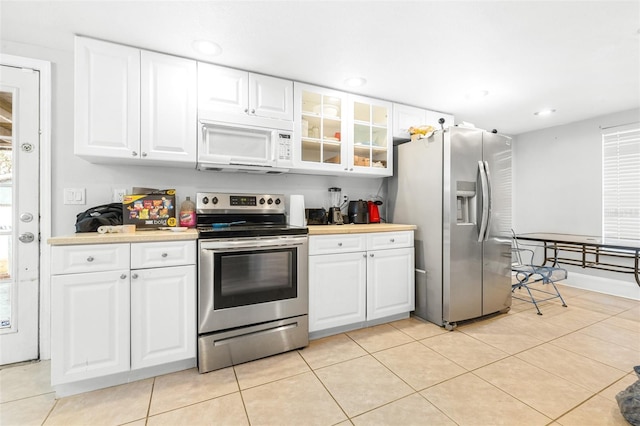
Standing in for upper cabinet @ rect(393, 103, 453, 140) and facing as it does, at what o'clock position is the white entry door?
The white entry door is roughly at 3 o'clock from the upper cabinet.

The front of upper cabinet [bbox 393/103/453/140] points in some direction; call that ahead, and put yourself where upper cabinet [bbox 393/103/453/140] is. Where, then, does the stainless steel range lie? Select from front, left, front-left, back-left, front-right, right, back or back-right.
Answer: right

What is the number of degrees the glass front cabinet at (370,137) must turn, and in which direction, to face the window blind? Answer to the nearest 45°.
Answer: approximately 45° to its left

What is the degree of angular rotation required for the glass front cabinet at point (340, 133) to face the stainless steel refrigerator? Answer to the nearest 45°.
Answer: approximately 45° to its left

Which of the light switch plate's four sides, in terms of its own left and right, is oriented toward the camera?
front

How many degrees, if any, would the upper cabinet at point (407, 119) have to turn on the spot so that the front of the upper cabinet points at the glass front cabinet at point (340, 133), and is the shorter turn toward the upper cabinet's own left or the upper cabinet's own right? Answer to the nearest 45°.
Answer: approximately 90° to the upper cabinet's own right

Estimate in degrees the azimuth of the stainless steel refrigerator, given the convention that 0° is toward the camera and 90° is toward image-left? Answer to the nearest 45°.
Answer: approximately 315°

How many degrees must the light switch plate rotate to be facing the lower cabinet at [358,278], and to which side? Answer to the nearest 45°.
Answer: approximately 45° to its left

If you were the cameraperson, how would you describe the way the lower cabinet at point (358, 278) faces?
facing the viewer and to the right of the viewer

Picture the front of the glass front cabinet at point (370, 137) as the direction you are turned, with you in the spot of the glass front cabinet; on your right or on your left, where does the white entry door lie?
on your right

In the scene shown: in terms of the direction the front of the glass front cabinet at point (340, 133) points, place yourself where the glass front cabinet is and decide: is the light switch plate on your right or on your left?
on your right

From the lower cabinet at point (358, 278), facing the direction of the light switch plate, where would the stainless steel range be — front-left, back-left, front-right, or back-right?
front-left

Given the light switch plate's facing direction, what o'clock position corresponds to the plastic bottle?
The plastic bottle is roughly at 10 o'clock from the light switch plate.

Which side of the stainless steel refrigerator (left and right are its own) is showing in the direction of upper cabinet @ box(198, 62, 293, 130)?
right
